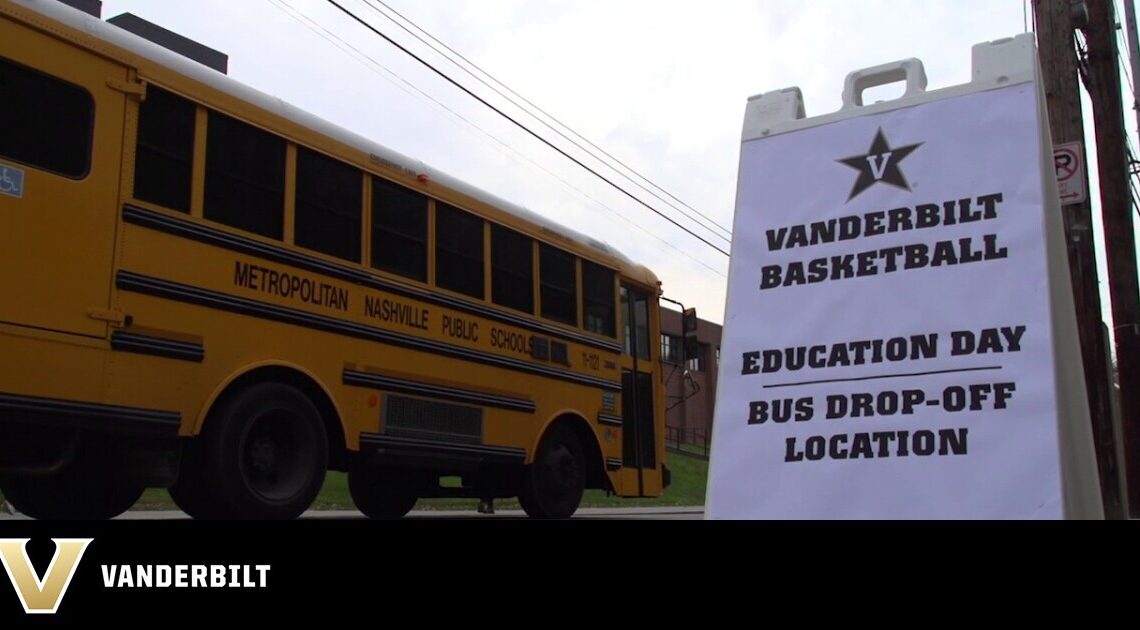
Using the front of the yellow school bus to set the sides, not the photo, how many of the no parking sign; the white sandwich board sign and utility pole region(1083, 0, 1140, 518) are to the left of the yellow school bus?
0

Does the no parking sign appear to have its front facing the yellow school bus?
no

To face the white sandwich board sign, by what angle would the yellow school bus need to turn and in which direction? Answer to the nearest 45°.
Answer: approximately 90° to its right

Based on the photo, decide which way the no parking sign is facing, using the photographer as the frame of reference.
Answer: facing the viewer

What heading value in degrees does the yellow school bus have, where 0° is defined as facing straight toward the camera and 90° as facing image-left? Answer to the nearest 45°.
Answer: approximately 225°

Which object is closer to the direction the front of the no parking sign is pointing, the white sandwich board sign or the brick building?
the white sandwich board sign

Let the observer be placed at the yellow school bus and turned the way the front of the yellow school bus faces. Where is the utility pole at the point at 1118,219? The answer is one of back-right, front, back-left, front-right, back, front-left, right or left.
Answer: front-right

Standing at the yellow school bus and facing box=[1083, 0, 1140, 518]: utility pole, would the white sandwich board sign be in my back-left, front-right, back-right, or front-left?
front-right

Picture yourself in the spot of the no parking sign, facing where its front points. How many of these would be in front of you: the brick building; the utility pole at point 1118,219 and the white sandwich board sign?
1

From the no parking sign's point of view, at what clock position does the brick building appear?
The brick building is roughly at 5 o'clock from the no parking sign.

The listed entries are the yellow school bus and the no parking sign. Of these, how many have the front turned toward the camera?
1

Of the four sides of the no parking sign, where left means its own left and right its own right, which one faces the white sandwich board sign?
front

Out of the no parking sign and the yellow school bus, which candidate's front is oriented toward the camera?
the no parking sign

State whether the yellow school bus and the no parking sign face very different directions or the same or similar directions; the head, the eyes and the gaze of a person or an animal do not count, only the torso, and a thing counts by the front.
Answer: very different directions
